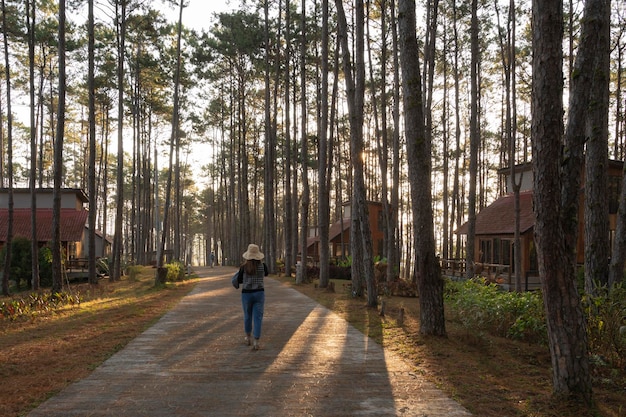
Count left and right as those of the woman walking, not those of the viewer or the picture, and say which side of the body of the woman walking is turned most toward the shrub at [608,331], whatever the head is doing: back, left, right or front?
right

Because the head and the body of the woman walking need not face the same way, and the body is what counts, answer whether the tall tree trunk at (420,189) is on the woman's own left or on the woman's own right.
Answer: on the woman's own right

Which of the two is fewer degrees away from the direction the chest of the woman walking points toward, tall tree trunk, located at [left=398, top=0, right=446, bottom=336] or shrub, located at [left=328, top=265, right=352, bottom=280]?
the shrub

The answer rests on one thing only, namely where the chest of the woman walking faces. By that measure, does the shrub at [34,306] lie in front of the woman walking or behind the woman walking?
in front

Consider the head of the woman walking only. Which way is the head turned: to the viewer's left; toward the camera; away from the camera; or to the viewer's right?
away from the camera

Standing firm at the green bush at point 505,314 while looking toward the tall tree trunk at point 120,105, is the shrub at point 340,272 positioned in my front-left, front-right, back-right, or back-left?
front-right

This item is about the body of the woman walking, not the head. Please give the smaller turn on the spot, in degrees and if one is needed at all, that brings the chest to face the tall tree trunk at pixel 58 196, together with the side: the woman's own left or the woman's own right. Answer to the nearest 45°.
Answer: approximately 45° to the woman's own left

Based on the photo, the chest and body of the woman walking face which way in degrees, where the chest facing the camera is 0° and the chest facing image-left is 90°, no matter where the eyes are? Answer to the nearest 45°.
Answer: approximately 180°

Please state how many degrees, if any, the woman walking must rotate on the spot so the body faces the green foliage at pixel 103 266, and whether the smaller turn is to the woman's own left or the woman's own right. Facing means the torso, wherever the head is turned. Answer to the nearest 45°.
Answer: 0° — they already face it

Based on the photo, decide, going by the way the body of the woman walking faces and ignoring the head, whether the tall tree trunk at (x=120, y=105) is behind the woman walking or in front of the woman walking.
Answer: in front

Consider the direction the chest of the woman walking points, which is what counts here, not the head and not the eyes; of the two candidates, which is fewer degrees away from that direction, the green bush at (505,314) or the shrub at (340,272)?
the shrub

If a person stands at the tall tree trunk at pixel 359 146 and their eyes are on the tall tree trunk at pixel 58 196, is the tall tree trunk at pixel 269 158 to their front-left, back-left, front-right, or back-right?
front-right

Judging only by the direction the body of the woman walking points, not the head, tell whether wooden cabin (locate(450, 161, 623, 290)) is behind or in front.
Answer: in front
